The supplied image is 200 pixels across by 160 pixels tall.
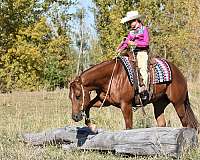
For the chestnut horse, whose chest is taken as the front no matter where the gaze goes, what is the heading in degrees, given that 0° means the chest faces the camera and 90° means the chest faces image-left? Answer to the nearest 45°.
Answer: approximately 90°
